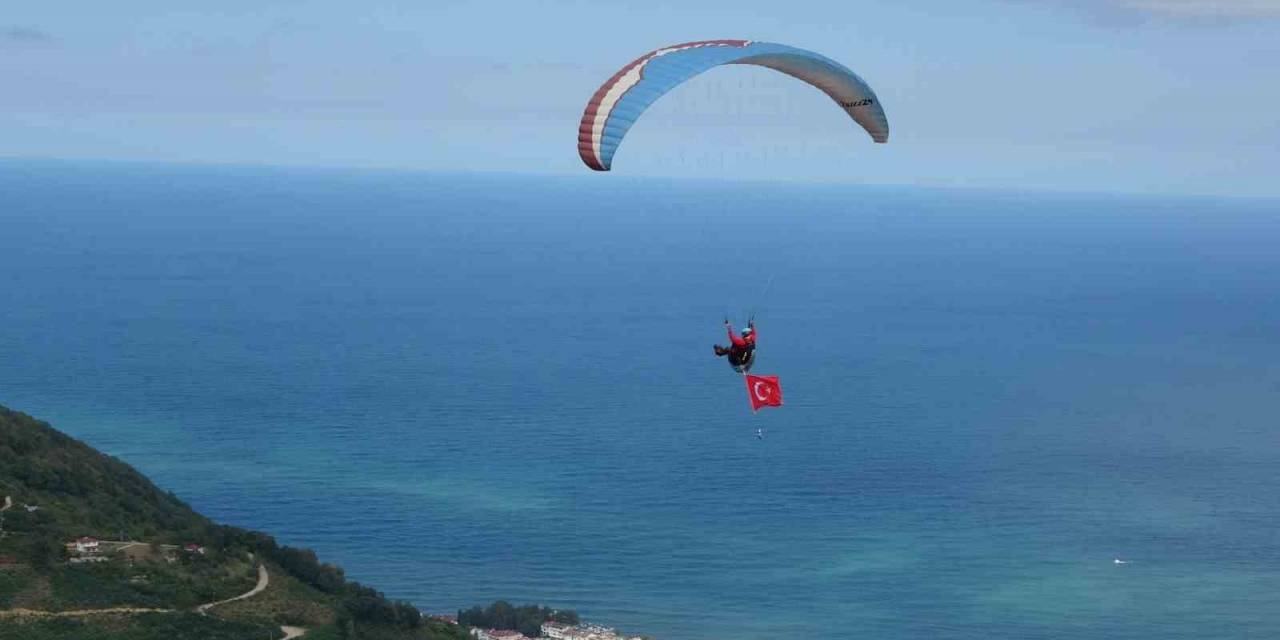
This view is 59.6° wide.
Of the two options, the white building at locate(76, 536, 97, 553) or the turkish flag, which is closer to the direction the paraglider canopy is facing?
the white building

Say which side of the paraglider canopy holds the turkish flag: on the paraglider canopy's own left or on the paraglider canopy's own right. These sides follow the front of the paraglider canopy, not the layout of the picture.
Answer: on the paraglider canopy's own right

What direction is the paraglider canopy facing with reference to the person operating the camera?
facing away from the viewer and to the left of the viewer

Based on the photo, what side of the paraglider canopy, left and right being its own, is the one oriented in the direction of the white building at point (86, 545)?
front
